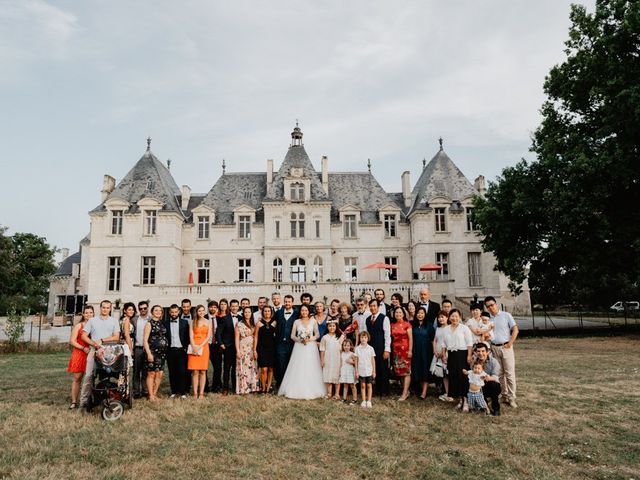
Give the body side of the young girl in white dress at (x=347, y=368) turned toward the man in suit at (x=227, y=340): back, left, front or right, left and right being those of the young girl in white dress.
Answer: right

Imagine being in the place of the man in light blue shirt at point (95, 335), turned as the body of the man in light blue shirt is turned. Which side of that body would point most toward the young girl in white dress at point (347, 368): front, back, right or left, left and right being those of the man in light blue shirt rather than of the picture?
left

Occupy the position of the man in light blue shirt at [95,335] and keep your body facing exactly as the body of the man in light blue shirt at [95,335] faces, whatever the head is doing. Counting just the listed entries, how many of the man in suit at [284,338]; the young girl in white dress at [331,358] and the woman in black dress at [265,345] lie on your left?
3

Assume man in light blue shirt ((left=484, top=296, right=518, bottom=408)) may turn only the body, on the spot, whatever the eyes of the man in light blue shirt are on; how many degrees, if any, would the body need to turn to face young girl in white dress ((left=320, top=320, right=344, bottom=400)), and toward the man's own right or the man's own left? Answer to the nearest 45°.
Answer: approximately 45° to the man's own right
